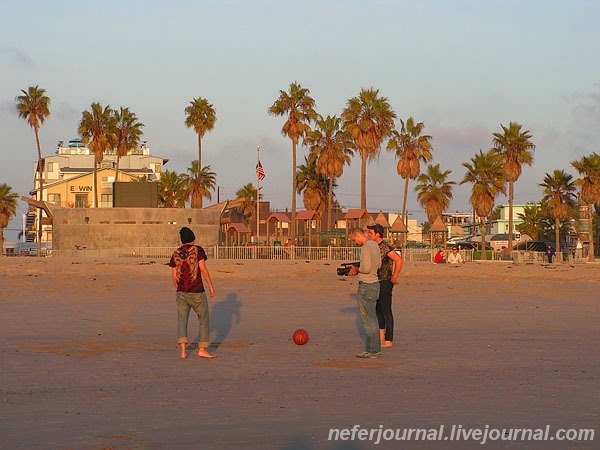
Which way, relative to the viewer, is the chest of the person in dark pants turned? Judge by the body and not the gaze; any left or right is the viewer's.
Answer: facing to the left of the viewer

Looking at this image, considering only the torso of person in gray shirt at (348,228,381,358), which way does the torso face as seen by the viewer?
to the viewer's left

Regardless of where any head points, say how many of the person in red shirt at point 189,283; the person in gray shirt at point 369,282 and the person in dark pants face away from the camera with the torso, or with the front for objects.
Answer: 1

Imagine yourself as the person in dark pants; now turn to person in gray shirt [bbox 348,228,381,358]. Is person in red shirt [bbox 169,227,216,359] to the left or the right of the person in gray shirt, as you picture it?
right

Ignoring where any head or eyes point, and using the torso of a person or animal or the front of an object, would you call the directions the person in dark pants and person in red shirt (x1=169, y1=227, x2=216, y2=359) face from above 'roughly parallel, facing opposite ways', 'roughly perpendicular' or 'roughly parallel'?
roughly perpendicular

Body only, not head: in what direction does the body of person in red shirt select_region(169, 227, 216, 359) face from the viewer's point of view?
away from the camera

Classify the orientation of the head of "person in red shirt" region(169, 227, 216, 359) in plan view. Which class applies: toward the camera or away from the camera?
away from the camera

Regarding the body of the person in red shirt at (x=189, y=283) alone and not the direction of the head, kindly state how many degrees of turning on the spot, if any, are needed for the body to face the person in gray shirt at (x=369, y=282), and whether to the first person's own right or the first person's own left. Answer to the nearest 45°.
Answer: approximately 90° to the first person's own right

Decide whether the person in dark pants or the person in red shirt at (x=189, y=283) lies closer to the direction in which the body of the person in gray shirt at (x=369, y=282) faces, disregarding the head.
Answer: the person in red shirt

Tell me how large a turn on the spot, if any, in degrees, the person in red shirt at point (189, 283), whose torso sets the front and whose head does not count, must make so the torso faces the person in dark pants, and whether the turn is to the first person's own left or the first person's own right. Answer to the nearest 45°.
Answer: approximately 90° to the first person's own right

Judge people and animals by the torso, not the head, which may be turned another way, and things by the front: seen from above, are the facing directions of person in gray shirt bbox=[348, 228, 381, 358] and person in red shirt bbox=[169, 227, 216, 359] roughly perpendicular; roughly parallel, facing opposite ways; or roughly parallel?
roughly perpendicular

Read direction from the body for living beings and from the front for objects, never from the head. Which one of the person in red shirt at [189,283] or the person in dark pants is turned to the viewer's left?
the person in dark pants

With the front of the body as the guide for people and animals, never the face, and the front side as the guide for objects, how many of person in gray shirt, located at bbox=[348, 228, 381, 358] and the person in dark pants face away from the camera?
0

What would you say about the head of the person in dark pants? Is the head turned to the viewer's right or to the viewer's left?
to the viewer's left
